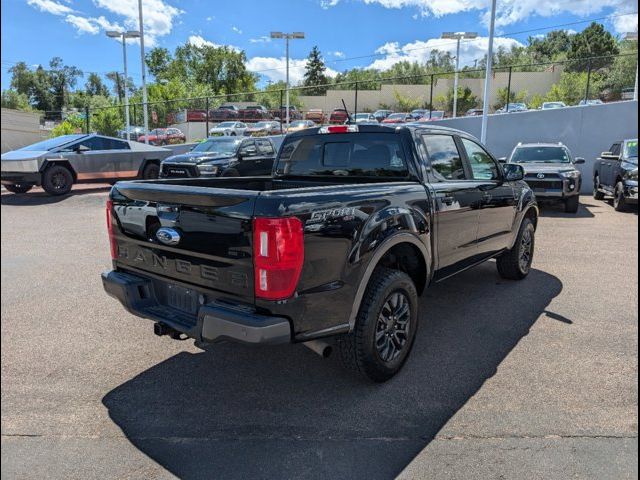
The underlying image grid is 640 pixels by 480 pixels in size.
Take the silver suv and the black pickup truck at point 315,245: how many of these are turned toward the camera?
1

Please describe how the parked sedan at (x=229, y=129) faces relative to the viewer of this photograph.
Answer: facing the viewer and to the left of the viewer

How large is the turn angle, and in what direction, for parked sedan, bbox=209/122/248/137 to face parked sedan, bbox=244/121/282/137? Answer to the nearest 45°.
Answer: approximately 90° to its left

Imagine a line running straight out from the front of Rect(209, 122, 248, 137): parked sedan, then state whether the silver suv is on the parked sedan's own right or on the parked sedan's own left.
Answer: on the parked sedan's own left

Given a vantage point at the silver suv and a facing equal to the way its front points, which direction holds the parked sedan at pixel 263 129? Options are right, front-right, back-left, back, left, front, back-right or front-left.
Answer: back-right

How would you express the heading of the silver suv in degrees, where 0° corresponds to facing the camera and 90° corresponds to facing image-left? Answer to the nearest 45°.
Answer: approximately 0°

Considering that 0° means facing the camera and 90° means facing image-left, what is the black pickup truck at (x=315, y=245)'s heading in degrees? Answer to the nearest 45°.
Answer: approximately 225°

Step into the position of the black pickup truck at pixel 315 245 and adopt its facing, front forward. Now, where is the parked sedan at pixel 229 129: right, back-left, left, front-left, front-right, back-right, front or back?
front-left

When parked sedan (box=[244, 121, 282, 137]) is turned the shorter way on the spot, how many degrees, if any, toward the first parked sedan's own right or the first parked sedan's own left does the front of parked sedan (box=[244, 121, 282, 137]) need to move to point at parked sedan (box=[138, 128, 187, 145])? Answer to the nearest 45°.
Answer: approximately 45° to the first parked sedan's own right

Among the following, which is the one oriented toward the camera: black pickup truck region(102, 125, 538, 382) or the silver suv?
the silver suv

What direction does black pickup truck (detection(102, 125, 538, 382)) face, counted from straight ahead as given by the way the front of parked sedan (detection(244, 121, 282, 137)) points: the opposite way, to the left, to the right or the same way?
the opposite way

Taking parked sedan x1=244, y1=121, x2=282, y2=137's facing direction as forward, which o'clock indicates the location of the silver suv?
The silver suv is roughly at 10 o'clock from the parked sedan.
